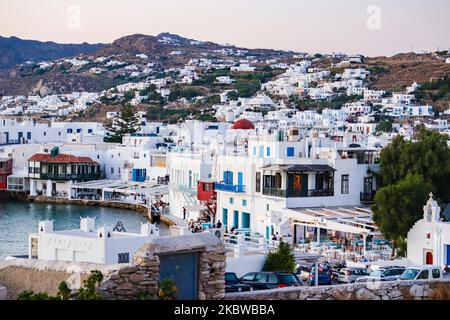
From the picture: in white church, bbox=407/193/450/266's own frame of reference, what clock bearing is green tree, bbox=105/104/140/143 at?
The green tree is roughly at 5 o'clock from the white church.

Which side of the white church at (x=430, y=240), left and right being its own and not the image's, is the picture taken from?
front

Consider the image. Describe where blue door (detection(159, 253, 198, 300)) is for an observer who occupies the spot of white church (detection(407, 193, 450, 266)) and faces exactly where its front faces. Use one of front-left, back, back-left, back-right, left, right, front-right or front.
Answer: front

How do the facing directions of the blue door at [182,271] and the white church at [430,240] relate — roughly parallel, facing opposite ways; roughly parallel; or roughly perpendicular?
roughly parallel

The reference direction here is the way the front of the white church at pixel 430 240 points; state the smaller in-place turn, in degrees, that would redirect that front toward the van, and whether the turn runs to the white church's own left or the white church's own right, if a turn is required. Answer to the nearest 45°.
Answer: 0° — it already faces it

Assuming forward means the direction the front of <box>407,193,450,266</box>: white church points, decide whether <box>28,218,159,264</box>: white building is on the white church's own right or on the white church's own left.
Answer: on the white church's own right

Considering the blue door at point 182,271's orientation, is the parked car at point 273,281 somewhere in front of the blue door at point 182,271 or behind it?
behind

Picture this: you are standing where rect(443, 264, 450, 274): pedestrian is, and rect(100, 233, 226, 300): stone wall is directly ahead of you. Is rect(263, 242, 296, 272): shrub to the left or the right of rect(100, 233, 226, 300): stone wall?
right

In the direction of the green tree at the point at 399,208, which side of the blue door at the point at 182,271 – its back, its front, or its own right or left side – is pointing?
back

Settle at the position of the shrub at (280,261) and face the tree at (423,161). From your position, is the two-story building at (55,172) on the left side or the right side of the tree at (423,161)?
left

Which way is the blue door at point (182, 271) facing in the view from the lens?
facing the viewer

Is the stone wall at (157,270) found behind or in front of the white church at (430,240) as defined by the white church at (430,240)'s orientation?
in front

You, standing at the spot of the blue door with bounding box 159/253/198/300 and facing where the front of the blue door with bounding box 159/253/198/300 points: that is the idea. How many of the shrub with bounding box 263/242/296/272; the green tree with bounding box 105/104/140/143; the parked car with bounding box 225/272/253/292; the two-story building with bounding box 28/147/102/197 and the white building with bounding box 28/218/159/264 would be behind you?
5

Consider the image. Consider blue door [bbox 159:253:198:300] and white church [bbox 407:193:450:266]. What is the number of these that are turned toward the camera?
2

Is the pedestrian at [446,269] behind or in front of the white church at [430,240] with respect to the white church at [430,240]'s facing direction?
in front

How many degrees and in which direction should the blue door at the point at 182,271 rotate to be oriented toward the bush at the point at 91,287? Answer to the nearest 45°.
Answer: approximately 45° to its right

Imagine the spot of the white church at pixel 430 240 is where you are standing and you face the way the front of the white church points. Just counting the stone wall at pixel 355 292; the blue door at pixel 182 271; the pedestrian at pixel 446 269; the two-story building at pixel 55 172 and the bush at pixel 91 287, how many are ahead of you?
4
